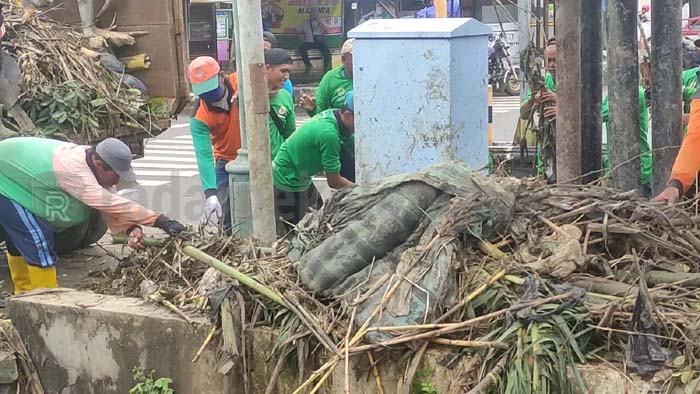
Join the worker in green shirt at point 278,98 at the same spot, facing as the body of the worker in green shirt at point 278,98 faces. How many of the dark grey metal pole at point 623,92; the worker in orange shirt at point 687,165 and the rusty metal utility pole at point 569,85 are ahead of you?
3

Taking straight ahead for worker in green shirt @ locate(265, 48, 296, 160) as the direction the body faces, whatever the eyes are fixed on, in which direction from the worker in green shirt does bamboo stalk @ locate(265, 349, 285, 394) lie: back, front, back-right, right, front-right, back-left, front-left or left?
front-right

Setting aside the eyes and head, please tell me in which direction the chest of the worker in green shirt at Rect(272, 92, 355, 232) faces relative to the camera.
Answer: to the viewer's right

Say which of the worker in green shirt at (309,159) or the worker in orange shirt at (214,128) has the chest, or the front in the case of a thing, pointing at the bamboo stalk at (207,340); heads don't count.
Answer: the worker in orange shirt

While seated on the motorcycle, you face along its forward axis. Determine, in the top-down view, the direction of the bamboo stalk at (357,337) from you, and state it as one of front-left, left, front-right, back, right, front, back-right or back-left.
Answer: front-right

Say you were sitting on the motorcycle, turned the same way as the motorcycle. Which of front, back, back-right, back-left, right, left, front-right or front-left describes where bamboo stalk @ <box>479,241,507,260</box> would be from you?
front-right

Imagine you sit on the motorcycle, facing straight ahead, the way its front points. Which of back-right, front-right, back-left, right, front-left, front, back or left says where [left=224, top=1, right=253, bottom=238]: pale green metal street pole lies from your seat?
front-right

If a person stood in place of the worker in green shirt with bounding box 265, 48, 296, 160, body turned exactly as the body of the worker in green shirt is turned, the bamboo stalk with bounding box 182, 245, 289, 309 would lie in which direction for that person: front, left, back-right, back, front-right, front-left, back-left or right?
front-right

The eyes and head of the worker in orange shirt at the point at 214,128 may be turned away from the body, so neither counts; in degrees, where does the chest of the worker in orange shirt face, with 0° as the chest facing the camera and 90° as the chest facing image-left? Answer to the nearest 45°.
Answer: approximately 0°

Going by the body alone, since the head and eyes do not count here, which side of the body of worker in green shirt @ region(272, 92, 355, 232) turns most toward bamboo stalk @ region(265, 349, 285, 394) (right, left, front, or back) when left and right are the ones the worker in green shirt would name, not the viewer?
right

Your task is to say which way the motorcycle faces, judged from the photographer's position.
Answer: facing the viewer and to the right of the viewer
